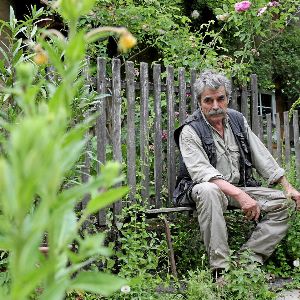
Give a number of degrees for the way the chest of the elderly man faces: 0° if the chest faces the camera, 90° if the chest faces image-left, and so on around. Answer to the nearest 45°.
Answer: approximately 315°

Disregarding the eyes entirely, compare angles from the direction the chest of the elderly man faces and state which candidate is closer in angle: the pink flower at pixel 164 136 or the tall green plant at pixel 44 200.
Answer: the tall green plant

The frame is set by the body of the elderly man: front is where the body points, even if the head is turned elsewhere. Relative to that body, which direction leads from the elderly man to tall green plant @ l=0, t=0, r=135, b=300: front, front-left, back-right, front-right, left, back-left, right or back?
front-right

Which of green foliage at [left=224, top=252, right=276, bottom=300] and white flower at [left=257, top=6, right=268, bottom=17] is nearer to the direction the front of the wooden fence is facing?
the green foliage
